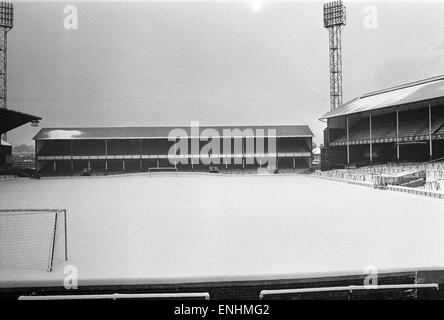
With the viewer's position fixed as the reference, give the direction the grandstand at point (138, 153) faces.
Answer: facing the viewer

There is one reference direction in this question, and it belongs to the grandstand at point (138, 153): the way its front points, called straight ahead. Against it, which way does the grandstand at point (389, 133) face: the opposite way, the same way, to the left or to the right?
to the right

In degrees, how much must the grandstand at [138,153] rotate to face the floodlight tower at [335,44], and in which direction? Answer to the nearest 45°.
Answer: approximately 90° to its left

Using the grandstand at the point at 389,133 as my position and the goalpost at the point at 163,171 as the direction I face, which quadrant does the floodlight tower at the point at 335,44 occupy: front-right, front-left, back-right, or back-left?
front-right

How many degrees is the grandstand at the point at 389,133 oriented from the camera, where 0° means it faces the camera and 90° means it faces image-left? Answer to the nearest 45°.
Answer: approximately 45°

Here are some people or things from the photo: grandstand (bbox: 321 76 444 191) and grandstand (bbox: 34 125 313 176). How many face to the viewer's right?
0

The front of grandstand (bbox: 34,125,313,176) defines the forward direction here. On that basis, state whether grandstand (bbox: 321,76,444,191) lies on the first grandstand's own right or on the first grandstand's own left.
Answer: on the first grandstand's own left

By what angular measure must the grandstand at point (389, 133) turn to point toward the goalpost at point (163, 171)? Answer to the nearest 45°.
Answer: approximately 45° to its right
